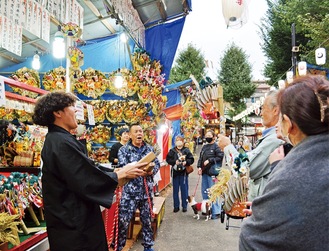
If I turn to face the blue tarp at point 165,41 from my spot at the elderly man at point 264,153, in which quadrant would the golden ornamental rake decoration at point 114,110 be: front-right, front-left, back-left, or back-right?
front-left

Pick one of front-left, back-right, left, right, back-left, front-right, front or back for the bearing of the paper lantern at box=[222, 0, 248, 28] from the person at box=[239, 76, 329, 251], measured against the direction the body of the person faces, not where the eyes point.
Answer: front-right

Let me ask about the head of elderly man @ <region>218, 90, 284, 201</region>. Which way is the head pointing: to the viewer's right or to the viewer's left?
to the viewer's left

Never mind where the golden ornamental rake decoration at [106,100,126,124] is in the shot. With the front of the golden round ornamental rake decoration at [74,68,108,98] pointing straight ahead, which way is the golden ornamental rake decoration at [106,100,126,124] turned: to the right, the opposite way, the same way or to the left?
the same way

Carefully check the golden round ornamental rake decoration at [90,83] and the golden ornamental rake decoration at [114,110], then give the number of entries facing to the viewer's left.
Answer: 0

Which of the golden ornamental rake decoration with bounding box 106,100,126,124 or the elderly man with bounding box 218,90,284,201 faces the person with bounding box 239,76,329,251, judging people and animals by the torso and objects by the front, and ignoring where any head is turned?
the golden ornamental rake decoration

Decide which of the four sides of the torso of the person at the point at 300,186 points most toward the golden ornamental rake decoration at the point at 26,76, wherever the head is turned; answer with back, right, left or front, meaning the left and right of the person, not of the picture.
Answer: front

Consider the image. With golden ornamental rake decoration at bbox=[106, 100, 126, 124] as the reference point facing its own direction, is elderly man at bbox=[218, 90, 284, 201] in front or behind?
in front

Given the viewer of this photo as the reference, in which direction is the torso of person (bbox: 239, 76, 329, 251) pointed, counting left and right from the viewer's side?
facing away from the viewer and to the left of the viewer

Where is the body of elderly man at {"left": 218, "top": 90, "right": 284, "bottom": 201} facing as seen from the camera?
to the viewer's left

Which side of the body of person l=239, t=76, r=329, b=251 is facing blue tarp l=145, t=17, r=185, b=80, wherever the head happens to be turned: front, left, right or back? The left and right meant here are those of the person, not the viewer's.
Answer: front

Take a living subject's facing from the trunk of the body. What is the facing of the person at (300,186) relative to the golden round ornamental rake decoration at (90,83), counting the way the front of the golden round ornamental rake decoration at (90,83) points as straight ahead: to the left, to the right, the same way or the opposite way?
the opposite way

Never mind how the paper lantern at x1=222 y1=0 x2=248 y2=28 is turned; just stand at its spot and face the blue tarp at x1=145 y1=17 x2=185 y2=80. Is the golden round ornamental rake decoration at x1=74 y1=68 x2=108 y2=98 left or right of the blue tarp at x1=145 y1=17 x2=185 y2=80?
left

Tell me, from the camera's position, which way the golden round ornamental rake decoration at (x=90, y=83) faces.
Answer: facing the viewer
